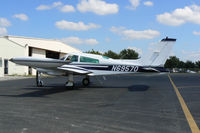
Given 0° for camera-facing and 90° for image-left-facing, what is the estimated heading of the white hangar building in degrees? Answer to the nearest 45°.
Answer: approximately 315°

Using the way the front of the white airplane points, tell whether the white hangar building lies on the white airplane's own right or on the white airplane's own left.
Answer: on the white airplane's own right

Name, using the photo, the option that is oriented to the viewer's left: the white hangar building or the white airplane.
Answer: the white airplane

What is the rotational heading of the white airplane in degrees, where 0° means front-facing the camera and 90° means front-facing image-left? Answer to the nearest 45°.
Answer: approximately 90°

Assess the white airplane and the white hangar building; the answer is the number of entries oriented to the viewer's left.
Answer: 1
